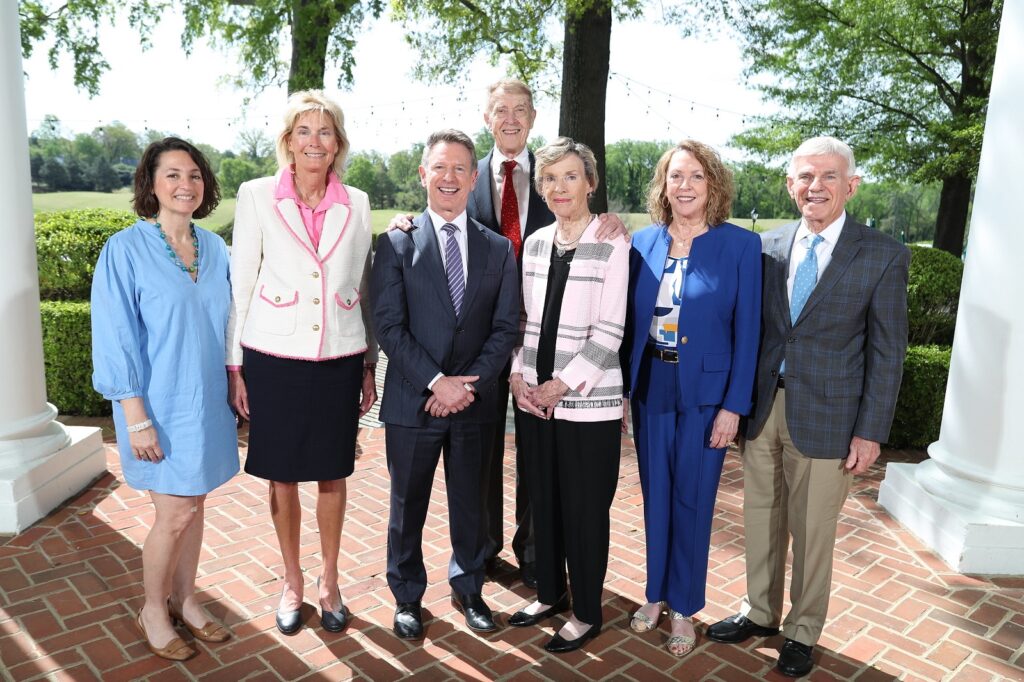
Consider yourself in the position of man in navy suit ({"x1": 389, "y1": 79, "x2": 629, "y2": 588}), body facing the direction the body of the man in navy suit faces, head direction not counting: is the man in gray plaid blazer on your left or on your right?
on your left

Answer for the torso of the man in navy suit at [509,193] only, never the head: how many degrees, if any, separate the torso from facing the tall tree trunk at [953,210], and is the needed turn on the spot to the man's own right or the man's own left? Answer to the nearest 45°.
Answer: approximately 135° to the man's own left

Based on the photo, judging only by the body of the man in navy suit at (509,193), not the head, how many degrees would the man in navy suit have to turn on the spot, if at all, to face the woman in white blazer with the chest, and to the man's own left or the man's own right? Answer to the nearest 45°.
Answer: approximately 45° to the man's own right

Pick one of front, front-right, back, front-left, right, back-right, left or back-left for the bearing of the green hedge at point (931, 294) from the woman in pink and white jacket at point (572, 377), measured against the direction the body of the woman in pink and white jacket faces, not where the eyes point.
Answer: back

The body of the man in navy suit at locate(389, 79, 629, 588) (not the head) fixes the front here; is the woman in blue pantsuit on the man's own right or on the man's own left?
on the man's own left

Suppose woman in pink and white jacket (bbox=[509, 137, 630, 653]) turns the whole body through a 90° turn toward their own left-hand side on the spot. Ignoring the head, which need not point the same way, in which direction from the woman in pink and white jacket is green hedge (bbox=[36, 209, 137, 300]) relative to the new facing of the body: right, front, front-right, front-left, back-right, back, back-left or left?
back

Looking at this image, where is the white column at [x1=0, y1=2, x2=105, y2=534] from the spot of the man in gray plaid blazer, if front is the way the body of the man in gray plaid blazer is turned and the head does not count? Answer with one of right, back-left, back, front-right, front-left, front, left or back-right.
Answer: front-right

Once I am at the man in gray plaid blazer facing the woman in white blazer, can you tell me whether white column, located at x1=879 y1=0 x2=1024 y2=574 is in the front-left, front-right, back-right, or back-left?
back-right
